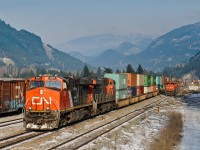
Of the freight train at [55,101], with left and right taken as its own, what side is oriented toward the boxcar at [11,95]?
right

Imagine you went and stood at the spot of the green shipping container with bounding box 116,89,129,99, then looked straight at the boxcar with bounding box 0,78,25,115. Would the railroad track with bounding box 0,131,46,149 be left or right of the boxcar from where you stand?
left

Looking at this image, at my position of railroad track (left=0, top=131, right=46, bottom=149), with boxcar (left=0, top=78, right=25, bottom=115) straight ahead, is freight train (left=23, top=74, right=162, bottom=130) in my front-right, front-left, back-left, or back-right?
front-right

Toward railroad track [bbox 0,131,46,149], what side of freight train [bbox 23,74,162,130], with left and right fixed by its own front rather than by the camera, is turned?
front

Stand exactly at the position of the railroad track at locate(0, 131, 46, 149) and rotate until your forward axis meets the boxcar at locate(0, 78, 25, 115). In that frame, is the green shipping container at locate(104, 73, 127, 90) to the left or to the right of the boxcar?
right

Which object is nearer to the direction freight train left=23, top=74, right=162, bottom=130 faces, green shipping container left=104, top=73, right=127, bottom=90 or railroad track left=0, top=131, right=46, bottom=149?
the railroad track
